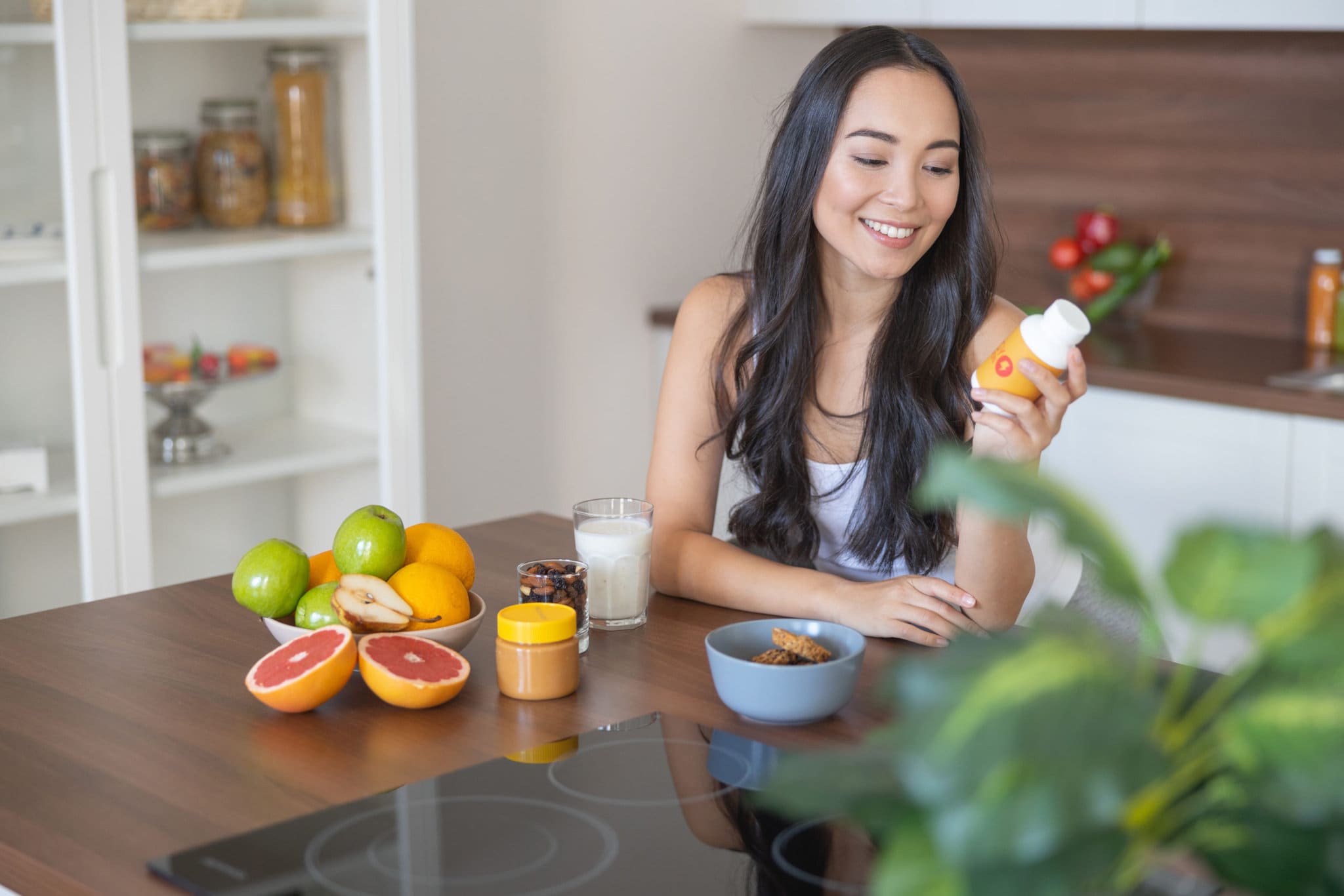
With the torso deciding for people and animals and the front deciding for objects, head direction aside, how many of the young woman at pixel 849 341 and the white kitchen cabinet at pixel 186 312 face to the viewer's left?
0

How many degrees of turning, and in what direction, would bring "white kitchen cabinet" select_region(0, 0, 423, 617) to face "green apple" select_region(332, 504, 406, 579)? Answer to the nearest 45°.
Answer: approximately 45° to its right

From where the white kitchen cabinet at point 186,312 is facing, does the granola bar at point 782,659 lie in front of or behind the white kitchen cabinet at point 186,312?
in front

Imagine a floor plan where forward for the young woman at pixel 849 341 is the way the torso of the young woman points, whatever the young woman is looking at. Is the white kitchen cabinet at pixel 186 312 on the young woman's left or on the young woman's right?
on the young woman's right

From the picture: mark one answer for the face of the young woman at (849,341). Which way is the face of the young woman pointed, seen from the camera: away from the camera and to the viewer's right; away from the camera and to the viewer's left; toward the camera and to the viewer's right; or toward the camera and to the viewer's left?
toward the camera and to the viewer's right

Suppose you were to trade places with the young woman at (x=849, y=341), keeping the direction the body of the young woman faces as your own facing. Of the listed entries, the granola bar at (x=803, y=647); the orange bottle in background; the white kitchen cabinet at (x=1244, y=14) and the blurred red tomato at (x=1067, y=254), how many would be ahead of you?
1

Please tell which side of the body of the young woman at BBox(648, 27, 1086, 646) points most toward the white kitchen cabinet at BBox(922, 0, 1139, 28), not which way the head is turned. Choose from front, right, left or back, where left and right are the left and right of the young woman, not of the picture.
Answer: back

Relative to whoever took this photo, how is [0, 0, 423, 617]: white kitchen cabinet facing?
facing the viewer and to the right of the viewer

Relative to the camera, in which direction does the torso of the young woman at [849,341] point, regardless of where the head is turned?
toward the camera

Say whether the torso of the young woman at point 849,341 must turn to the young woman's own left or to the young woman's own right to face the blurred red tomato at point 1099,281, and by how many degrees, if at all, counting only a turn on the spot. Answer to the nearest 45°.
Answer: approximately 180°

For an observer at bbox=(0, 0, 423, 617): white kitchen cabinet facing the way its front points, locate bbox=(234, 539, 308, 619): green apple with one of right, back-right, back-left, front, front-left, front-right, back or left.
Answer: front-right
